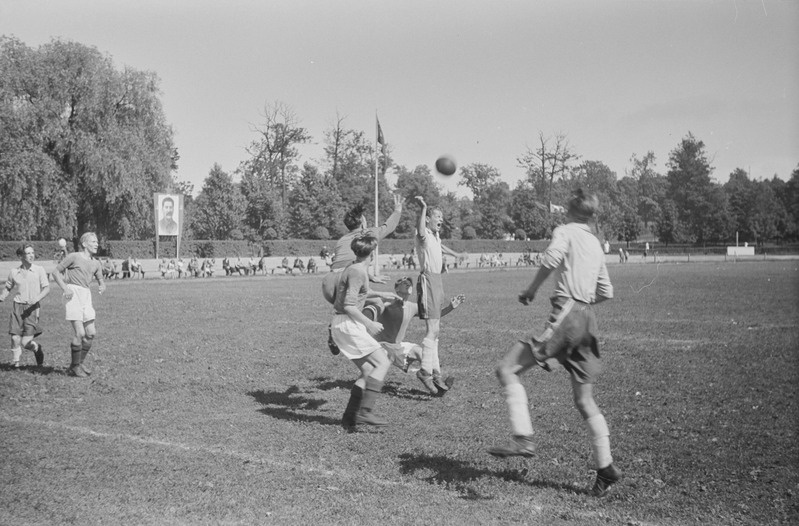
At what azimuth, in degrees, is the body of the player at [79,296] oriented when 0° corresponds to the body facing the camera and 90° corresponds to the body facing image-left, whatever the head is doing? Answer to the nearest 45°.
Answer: approximately 315°

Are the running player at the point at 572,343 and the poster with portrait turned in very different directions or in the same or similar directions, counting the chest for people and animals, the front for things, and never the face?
very different directions

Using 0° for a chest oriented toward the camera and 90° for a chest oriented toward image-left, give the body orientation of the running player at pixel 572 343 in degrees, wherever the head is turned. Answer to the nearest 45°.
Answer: approximately 135°

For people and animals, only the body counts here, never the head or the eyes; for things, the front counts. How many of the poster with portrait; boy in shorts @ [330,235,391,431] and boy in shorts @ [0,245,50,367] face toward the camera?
2

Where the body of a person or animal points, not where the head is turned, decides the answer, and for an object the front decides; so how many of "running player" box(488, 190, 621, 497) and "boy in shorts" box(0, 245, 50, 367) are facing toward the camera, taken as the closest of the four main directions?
1

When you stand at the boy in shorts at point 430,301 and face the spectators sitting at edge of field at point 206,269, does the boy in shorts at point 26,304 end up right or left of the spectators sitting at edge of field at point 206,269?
left

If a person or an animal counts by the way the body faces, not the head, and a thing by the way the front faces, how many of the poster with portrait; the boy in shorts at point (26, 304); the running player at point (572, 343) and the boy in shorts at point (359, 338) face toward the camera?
2
